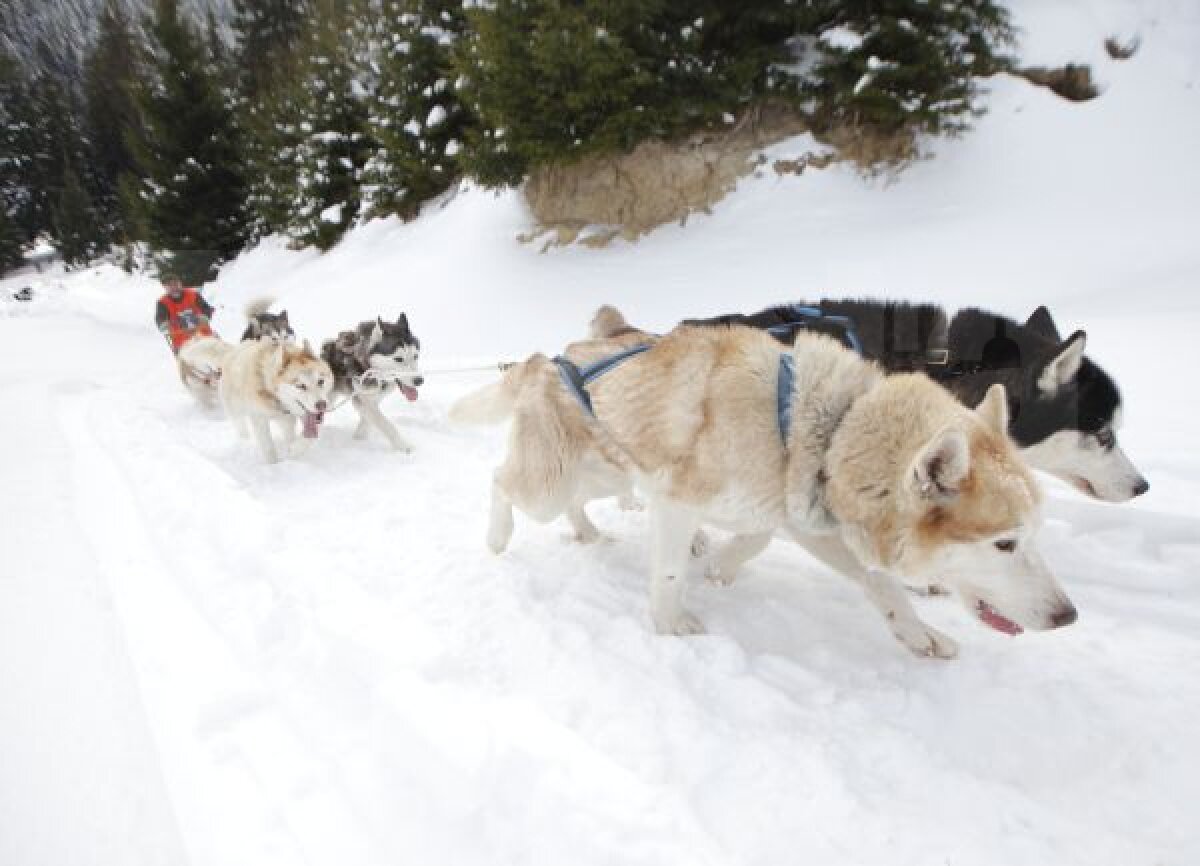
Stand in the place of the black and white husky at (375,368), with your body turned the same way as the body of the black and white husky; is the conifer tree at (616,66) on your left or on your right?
on your left

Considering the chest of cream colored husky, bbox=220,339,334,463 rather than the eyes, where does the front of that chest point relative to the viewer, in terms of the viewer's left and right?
facing the viewer and to the right of the viewer

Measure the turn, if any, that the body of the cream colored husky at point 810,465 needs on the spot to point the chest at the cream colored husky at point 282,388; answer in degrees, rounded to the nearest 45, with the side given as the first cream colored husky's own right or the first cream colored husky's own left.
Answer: approximately 180°

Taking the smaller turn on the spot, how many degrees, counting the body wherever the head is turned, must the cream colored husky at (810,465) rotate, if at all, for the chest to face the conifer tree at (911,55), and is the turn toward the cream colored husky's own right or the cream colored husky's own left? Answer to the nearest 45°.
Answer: approximately 135° to the cream colored husky's own left

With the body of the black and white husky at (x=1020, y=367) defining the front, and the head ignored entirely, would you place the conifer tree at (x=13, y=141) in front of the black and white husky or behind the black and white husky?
behind

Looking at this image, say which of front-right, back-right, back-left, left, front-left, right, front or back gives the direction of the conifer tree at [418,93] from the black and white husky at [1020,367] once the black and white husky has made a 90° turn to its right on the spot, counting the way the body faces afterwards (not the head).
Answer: back-right

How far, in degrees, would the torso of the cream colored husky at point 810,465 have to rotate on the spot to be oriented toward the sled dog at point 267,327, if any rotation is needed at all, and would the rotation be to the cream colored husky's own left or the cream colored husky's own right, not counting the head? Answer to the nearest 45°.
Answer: approximately 180°

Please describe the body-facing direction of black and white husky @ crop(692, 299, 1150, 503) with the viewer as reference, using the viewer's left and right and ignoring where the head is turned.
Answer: facing to the right of the viewer

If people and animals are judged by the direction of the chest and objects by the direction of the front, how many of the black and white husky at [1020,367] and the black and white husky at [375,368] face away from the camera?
0

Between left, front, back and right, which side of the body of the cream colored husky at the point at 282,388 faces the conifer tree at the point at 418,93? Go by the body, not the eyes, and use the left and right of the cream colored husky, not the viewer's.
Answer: left

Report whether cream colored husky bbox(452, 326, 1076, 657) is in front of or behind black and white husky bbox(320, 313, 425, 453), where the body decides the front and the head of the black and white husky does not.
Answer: in front
